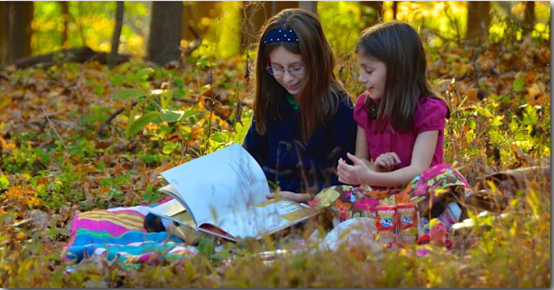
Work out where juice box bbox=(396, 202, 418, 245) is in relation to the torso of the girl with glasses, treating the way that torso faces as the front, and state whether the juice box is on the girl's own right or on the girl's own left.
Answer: on the girl's own left

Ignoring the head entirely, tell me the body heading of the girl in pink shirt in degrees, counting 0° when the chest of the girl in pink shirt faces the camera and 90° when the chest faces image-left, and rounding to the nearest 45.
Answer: approximately 45°

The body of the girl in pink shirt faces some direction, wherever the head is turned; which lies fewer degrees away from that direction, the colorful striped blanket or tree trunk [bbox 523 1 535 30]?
the colorful striped blanket

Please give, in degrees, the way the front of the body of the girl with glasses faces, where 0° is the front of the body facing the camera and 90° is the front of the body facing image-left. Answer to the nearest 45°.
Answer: approximately 45°

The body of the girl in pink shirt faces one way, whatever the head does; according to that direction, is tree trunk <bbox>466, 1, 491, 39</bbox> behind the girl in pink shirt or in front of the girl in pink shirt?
behind
